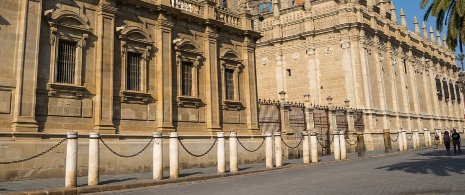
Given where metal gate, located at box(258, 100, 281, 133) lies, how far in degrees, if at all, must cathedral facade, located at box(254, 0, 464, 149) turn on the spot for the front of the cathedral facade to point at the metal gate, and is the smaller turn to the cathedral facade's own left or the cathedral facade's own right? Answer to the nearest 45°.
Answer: approximately 45° to the cathedral facade's own right

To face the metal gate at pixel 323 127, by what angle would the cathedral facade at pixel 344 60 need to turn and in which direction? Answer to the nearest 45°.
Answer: approximately 45° to its right

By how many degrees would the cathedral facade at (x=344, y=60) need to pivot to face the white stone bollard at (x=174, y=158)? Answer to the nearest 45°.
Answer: approximately 45° to its right

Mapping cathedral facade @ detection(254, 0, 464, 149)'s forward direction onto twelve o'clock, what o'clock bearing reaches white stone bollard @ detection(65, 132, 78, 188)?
The white stone bollard is roughly at 2 o'clock from the cathedral facade.

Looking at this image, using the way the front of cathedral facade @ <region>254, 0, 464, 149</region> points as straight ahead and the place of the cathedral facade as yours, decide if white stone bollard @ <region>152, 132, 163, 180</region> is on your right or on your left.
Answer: on your right

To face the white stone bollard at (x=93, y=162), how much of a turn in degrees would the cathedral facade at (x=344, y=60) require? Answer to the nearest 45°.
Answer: approximately 45° to its right
